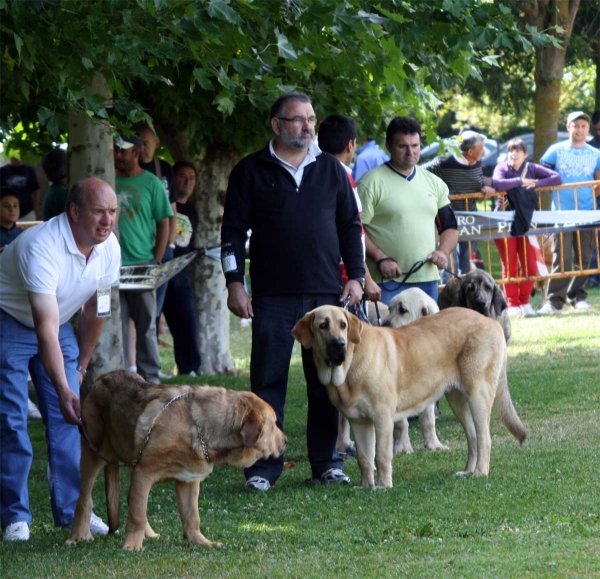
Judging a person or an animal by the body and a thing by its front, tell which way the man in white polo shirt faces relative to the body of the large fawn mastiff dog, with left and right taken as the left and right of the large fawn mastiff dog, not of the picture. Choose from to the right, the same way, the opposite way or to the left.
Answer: to the left

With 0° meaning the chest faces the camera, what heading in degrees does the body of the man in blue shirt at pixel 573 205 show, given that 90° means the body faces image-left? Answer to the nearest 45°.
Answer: approximately 0°

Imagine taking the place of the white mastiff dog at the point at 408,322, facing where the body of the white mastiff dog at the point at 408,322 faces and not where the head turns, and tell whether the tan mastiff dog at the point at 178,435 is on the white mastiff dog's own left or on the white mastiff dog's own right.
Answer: on the white mastiff dog's own right

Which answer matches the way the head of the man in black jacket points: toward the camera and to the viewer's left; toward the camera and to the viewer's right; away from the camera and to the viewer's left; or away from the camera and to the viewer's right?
toward the camera and to the viewer's right

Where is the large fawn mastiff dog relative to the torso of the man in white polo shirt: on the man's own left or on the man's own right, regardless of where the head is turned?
on the man's own left

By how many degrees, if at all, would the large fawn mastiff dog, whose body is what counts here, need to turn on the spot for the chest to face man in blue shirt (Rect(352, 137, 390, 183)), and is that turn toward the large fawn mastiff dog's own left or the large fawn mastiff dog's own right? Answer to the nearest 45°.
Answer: approximately 135° to the large fawn mastiff dog's own right

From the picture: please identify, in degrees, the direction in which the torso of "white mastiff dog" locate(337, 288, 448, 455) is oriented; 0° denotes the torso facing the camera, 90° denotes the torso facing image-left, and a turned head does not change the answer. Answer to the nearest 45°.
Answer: approximately 315°
